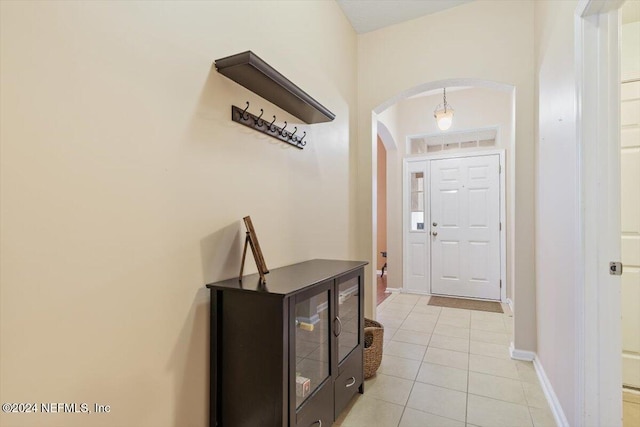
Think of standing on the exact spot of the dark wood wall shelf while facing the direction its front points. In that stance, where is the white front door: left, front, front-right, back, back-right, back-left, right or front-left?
left

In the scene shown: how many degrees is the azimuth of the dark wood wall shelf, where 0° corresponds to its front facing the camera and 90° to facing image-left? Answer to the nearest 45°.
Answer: approximately 315°

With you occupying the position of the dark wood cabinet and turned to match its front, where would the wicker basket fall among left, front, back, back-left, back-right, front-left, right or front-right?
left

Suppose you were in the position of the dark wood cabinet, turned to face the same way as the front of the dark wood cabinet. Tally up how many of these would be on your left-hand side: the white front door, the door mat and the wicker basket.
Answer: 3

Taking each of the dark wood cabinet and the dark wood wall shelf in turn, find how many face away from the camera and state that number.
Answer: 0

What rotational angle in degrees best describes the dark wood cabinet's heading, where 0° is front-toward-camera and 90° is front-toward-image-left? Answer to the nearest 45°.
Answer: approximately 315°

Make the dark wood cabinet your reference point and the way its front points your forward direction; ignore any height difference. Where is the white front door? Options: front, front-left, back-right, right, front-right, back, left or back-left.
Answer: left

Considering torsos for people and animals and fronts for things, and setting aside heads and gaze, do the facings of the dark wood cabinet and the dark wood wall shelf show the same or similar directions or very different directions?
same or similar directions

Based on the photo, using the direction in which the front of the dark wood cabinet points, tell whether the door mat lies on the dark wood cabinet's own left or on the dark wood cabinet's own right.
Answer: on the dark wood cabinet's own left

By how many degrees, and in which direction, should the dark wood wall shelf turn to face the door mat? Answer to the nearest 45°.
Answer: approximately 90° to its left
